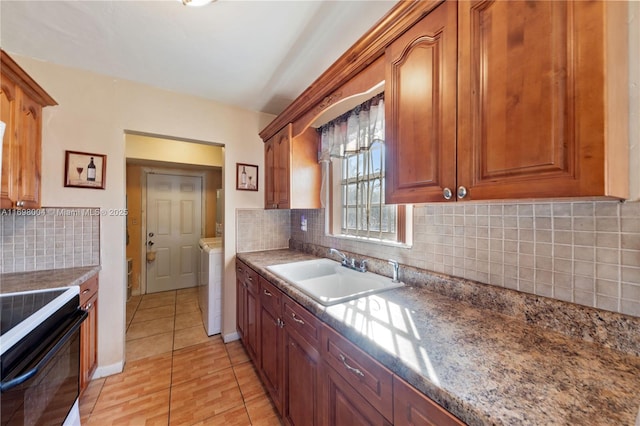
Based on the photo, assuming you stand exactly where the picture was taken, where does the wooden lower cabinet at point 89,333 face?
facing to the right of the viewer

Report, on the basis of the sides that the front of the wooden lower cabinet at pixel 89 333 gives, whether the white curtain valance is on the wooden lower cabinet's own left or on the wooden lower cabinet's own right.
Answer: on the wooden lower cabinet's own right

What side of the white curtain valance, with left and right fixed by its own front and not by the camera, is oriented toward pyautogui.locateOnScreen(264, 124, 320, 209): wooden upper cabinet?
right

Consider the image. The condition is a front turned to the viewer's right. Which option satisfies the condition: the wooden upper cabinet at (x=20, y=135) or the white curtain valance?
the wooden upper cabinet

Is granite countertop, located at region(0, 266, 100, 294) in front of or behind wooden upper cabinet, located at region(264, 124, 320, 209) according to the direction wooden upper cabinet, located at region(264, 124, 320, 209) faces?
in front

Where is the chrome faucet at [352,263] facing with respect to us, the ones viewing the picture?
facing the viewer and to the left of the viewer

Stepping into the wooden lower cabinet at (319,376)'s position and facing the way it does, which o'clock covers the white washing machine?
The white washing machine is roughly at 3 o'clock from the wooden lower cabinet.

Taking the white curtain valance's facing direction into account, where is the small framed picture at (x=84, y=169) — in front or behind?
in front

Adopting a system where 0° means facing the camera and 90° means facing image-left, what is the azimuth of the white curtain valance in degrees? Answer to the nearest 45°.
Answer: approximately 45°

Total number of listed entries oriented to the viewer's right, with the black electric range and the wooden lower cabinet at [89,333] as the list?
2

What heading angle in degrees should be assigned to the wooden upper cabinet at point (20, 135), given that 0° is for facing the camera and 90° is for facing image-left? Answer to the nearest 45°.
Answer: approximately 270°

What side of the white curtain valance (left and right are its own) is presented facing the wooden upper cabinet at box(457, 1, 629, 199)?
left

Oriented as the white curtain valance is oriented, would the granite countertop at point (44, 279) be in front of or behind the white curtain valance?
in front
